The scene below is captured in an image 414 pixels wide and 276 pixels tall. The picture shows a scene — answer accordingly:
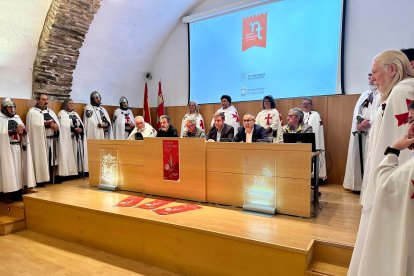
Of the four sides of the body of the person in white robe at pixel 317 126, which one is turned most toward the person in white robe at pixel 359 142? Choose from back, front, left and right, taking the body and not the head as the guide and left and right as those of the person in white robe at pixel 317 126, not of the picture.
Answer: left

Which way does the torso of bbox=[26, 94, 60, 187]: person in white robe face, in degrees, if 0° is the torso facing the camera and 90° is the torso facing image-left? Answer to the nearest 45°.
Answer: approximately 315°

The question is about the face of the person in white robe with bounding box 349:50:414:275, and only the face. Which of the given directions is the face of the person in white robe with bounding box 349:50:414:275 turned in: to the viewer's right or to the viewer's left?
to the viewer's left

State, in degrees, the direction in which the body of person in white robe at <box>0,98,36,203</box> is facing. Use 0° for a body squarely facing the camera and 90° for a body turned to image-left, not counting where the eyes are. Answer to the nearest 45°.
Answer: approximately 315°

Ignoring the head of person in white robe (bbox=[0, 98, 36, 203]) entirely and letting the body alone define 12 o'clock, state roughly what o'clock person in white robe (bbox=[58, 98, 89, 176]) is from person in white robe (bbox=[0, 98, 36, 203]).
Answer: person in white robe (bbox=[58, 98, 89, 176]) is roughly at 9 o'clock from person in white robe (bbox=[0, 98, 36, 203]).

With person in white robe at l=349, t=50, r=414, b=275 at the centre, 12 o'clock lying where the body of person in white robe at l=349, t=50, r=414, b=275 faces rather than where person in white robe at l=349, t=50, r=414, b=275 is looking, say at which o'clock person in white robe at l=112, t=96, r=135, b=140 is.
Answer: person in white robe at l=112, t=96, r=135, b=140 is roughly at 1 o'clock from person in white robe at l=349, t=50, r=414, b=275.

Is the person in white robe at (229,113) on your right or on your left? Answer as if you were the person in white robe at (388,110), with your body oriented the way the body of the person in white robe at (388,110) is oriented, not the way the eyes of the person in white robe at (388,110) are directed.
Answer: on your right

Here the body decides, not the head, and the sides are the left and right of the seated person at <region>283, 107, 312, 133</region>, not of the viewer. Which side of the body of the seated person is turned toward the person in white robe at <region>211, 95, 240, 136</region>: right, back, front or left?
right

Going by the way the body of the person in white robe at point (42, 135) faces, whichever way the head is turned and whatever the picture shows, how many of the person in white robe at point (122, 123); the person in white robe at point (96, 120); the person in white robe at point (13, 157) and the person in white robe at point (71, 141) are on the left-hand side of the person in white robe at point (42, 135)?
3

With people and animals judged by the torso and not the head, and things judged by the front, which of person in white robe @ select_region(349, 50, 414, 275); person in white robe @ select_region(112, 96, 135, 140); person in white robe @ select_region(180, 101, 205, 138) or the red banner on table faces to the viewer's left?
person in white robe @ select_region(349, 50, 414, 275)

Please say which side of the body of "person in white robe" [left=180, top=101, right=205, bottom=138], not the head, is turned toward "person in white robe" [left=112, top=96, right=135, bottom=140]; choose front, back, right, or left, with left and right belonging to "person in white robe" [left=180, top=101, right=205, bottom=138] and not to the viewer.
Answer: right

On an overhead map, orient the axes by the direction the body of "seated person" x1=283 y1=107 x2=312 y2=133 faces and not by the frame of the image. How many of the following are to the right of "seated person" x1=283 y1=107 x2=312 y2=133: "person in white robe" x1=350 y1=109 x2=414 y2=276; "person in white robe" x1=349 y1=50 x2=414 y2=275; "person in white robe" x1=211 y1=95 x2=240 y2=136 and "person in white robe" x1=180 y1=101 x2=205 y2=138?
2

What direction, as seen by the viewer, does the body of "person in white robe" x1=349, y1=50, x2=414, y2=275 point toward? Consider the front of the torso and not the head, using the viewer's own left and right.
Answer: facing to the left of the viewer
